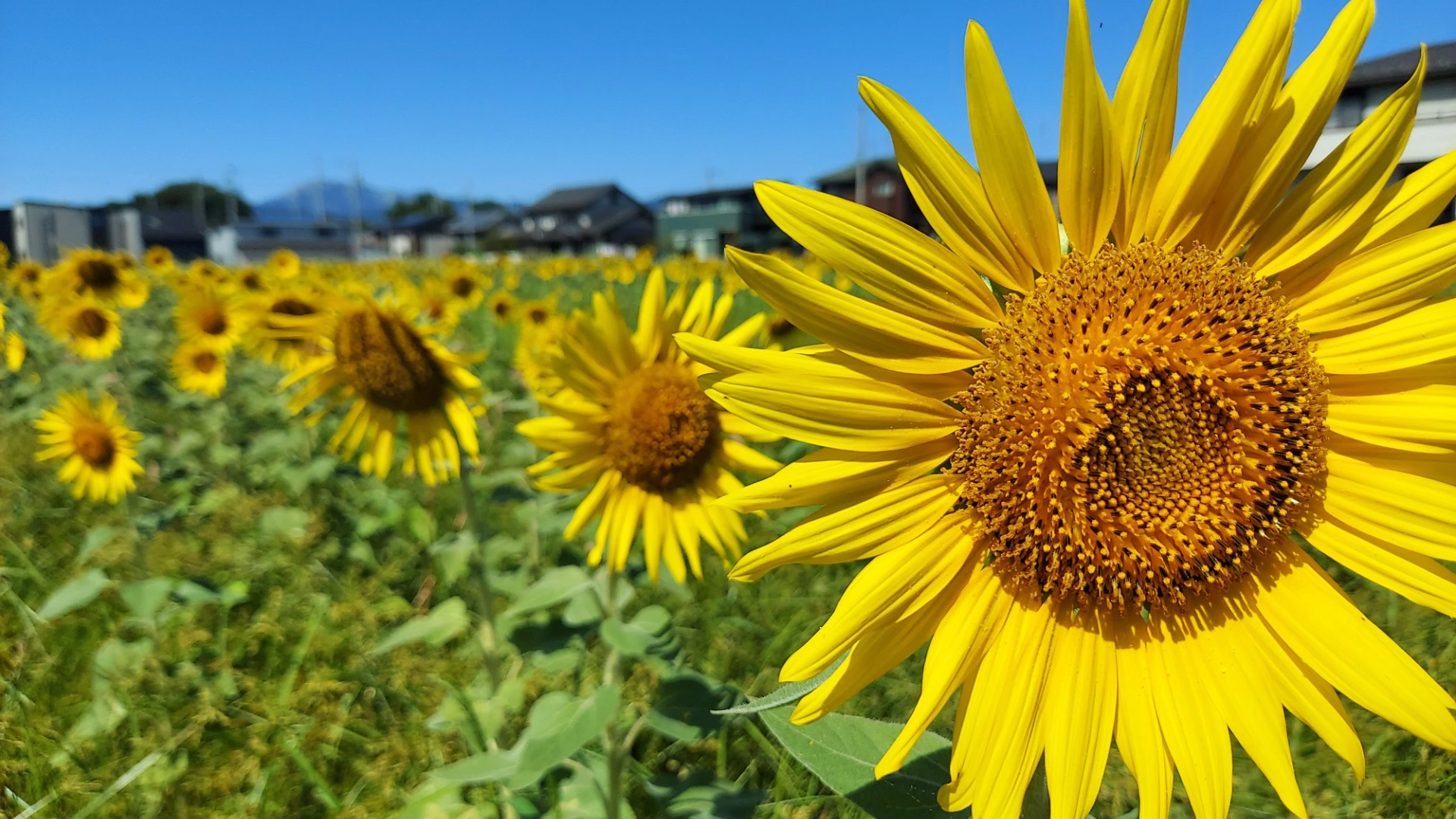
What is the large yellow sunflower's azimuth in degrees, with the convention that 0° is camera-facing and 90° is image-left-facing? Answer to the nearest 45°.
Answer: approximately 0°

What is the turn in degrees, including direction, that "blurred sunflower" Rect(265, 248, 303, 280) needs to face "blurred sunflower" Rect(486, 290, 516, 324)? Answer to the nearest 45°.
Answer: approximately 45° to its left

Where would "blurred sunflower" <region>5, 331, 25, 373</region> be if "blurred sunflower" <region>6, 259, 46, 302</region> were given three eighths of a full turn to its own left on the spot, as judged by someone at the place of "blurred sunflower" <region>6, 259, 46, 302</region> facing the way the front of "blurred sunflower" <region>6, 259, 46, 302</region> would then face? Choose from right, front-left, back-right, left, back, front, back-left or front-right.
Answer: back-right

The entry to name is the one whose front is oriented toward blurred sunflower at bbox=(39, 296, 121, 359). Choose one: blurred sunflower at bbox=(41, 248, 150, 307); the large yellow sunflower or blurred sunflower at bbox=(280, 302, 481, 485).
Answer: blurred sunflower at bbox=(41, 248, 150, 307)

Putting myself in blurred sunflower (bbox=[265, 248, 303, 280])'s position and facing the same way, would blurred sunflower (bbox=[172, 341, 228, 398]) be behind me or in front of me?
in front

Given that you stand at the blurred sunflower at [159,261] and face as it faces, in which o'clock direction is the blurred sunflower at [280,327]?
the blurred sunflower at [280,327] is roughly at 12 o'clock from the blurred sunflower at [159,261].

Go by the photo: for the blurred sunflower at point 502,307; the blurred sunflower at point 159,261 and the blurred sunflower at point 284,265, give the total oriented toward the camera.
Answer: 3

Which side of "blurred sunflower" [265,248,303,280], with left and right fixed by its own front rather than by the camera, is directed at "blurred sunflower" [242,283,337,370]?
front

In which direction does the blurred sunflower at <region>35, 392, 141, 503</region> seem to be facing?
toward the camera

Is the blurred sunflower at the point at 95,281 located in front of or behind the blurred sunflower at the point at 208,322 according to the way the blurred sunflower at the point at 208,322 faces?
behind

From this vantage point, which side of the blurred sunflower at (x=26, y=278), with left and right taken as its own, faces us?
front

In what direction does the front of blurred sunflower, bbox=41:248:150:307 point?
toward the camera
